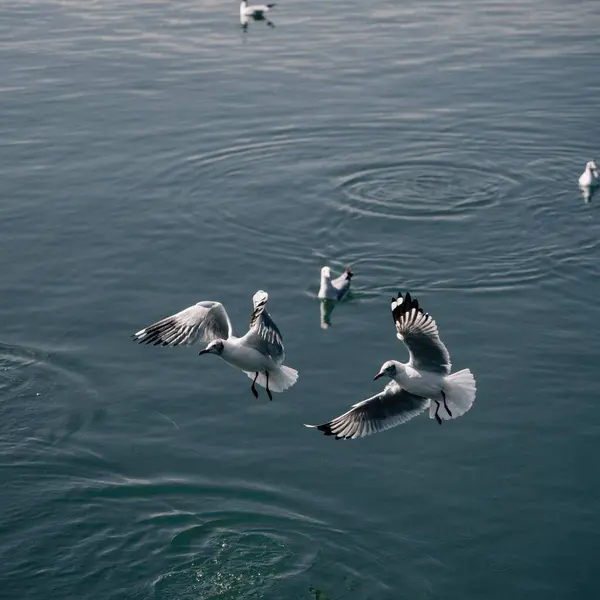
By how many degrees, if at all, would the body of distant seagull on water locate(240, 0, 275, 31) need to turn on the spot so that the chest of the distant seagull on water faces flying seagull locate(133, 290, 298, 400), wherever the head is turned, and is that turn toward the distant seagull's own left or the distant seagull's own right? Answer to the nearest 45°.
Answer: approximately 90° to the distant seagull's own left

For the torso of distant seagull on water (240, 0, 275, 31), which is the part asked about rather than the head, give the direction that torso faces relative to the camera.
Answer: to the viewer's left

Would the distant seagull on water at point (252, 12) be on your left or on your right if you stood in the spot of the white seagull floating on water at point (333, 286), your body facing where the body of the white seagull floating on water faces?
on your right

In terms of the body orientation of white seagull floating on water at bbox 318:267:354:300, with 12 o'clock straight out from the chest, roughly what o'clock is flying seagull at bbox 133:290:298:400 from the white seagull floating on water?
The flying seagull is roughly at 11 o'clock from the white seagull floating on water.

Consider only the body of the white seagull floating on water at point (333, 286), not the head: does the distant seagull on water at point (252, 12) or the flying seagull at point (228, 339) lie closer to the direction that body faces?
the flying seagull

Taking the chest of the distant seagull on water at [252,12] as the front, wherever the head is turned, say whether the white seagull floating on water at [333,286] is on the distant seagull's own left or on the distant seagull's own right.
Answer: on the distant seagull's own left

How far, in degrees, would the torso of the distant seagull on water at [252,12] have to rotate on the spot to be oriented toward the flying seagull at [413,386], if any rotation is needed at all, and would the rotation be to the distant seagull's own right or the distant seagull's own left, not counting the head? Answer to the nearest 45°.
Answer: approximately 90° to the distant seagull's own left

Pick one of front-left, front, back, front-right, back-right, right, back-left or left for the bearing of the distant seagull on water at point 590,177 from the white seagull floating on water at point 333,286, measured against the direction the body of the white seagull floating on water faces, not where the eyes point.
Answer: back

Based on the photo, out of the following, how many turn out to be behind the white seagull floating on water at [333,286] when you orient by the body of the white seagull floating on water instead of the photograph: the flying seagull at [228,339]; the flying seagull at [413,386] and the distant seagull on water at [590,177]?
1
